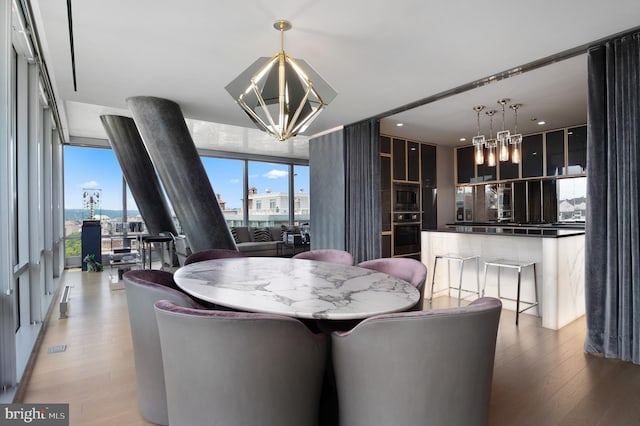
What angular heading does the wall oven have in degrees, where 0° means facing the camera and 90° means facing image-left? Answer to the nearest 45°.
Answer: approximately 315°

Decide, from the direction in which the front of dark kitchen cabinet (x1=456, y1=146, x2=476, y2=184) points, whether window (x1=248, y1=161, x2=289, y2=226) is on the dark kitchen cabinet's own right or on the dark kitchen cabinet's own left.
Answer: on the dark kitchen cabinet's own right

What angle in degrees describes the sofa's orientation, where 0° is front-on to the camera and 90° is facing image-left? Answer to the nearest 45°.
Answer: approximately 0°
